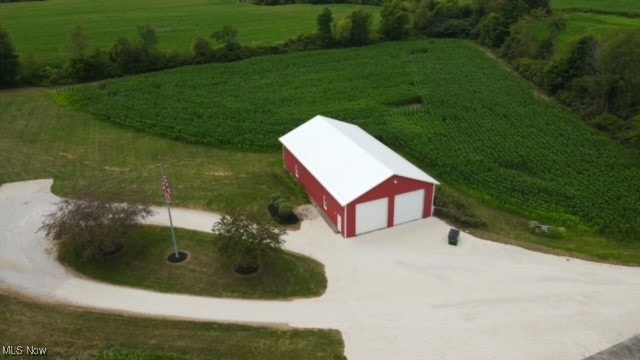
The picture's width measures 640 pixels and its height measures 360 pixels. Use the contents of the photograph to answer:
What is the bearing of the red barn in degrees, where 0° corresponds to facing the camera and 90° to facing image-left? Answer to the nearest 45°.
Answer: approximately 315°

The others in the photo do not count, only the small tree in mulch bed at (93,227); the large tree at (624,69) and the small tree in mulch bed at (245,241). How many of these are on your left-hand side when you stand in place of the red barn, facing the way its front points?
1

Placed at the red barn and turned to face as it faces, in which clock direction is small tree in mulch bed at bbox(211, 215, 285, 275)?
The small tree in mulch bed is roughly at 3 o'clock from the red barn.

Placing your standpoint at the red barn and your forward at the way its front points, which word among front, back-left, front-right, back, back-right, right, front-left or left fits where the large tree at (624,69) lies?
left

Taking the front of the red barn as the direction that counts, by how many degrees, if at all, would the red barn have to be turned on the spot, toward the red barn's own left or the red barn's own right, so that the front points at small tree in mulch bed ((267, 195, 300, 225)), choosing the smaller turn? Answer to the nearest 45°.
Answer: approximately 135° to the red barn's own right

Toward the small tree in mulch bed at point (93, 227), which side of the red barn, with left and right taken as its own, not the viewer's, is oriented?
right

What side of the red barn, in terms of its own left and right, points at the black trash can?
front
